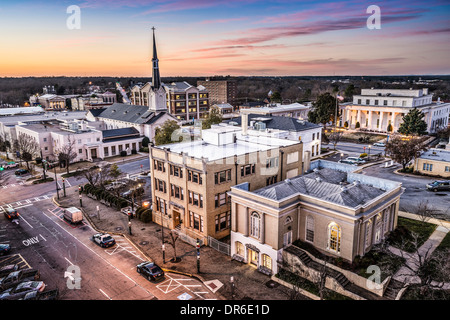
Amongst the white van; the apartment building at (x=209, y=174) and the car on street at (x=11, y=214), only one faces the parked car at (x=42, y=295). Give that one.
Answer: the apartment building

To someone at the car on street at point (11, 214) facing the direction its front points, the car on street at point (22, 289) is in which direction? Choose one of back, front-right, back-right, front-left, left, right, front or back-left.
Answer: back-left

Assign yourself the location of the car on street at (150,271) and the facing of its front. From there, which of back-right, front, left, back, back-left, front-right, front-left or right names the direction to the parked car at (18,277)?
front-left

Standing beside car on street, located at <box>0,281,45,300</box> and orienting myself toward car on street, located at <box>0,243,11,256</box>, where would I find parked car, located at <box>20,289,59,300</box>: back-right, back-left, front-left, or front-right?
back-right

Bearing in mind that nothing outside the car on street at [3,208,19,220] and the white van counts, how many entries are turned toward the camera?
0

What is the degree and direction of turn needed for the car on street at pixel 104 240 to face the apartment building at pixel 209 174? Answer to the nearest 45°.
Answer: approximately 135° to its right

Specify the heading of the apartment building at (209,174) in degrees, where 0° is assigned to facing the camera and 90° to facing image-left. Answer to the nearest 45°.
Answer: approximately 45°

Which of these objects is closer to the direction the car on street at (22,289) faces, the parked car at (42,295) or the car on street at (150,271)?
the parked car
